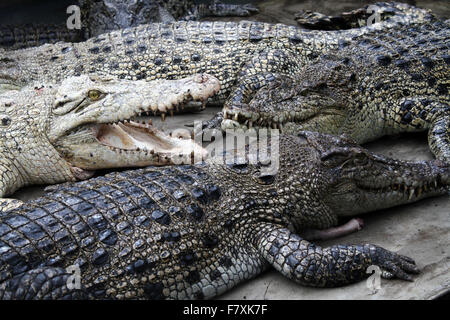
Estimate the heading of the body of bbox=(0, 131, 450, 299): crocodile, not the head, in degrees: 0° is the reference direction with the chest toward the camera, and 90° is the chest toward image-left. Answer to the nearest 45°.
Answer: approximately 270°

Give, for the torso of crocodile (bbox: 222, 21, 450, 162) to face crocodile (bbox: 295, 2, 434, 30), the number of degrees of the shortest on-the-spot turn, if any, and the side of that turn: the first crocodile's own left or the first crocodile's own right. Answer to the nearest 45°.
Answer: approximately 90° to the first crocodile's own right

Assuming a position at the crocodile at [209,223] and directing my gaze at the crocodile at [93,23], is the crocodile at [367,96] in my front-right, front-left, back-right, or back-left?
front-right

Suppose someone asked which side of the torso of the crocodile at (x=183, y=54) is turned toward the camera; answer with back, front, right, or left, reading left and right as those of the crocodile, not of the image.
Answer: left

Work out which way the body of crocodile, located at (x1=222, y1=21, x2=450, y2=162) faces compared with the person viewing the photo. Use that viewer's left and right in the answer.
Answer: facing to the left of the viewer
